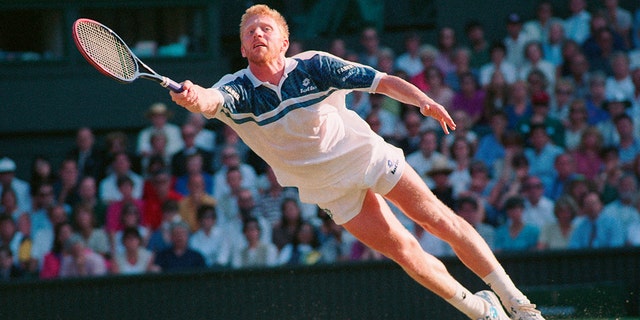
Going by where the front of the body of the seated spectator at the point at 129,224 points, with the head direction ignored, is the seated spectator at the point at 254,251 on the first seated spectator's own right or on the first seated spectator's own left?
on the first seated spectator's own left

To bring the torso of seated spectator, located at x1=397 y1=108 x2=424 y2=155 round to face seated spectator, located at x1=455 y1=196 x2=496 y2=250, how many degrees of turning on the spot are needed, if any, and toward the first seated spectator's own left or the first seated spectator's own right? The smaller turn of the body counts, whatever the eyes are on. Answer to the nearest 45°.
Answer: approximately 45° to the first seated spectator's own left

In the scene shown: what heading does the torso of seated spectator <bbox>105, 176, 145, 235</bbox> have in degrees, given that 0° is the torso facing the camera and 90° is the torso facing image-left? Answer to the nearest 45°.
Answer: approximately 0°

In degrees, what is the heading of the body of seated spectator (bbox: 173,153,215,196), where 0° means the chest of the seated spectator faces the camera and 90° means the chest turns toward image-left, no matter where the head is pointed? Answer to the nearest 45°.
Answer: approximately 0°
